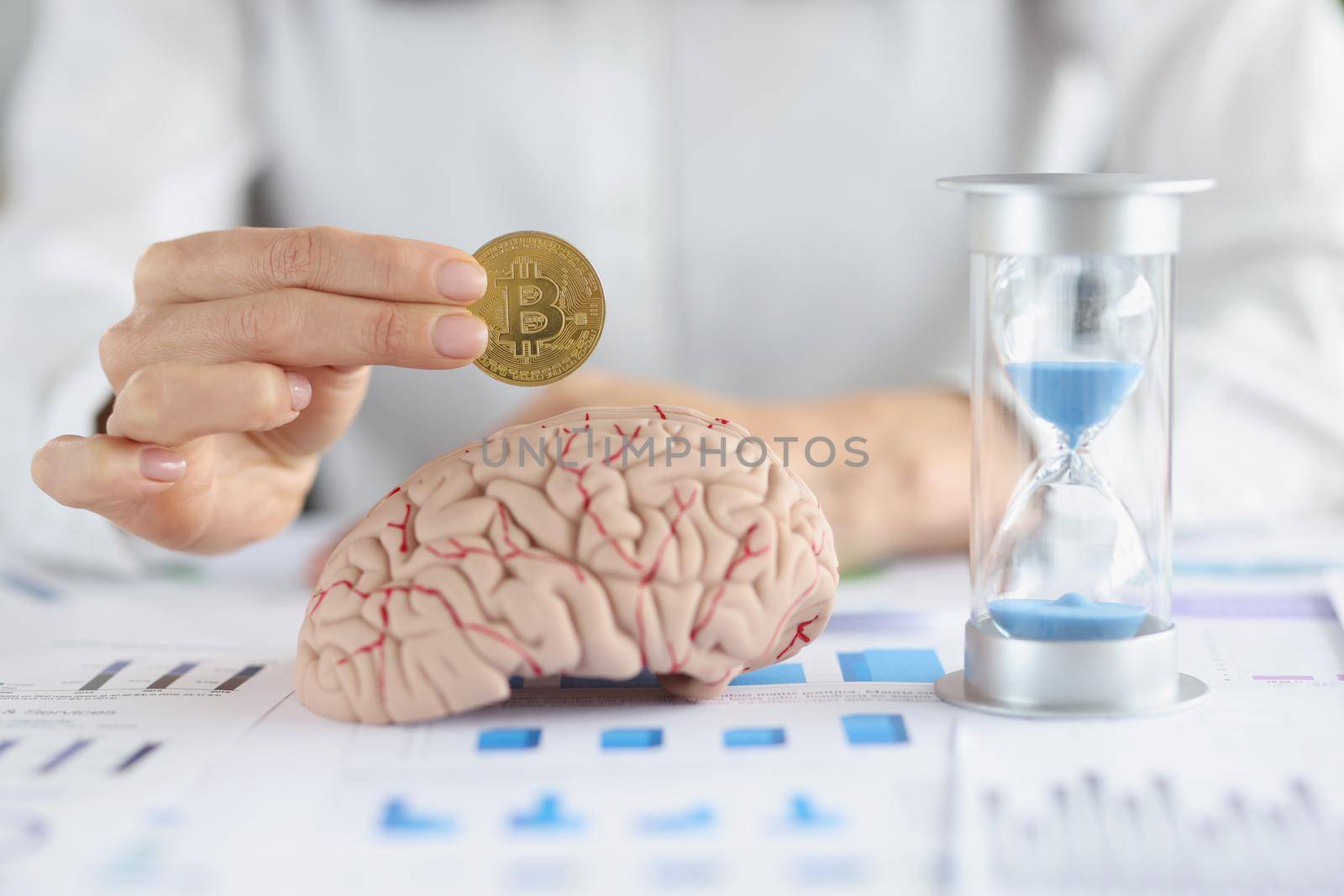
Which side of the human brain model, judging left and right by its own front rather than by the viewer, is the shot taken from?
right
